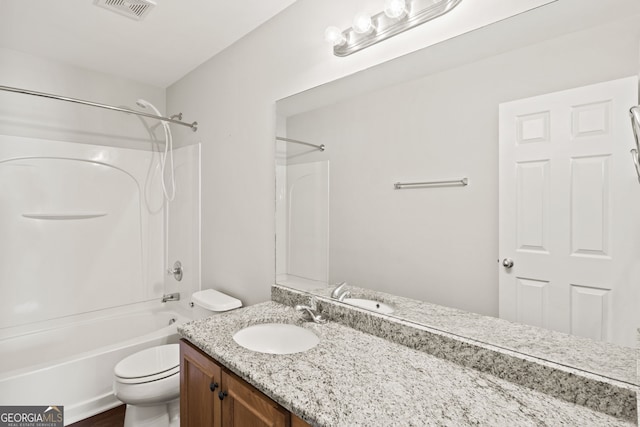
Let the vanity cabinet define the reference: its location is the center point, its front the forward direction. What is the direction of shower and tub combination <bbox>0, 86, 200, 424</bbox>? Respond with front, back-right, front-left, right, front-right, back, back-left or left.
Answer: right

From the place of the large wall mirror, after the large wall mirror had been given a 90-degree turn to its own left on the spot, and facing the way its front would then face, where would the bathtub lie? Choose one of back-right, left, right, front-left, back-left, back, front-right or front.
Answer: back-right

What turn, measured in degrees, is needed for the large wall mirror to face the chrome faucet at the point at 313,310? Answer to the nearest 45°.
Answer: approximately 45° to its right

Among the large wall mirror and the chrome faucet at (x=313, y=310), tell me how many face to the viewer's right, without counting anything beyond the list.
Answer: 0

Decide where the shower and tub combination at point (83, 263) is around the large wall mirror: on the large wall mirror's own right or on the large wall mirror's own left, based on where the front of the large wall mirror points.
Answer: on the large wall mirror's own right

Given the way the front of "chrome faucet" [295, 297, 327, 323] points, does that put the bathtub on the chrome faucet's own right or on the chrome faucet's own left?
on the chrome faucet's own right

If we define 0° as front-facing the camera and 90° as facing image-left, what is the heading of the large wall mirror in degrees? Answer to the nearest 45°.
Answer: approximately 45°

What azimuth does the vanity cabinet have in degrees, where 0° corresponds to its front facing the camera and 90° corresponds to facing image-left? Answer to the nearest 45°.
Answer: approximately 45°

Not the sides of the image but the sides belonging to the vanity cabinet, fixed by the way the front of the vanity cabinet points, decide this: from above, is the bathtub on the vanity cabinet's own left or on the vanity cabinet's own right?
on the vanity cabinet's own right
